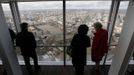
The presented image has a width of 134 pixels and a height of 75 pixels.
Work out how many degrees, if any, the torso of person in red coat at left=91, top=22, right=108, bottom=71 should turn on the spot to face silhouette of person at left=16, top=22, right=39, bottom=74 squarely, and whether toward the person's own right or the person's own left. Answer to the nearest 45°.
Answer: approximately 45° to the person's own left

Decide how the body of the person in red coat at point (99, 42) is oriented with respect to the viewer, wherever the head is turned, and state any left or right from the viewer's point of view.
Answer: facing away from the viewer and to the left of the viewer

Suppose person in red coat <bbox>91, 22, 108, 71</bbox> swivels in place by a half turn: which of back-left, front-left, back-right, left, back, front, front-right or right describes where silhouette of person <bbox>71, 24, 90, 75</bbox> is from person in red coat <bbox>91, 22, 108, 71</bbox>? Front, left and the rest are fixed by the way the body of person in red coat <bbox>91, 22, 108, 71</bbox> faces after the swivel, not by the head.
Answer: right
